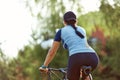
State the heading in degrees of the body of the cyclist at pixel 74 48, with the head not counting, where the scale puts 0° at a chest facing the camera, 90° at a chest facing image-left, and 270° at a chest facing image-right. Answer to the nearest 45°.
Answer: approximately 135°
